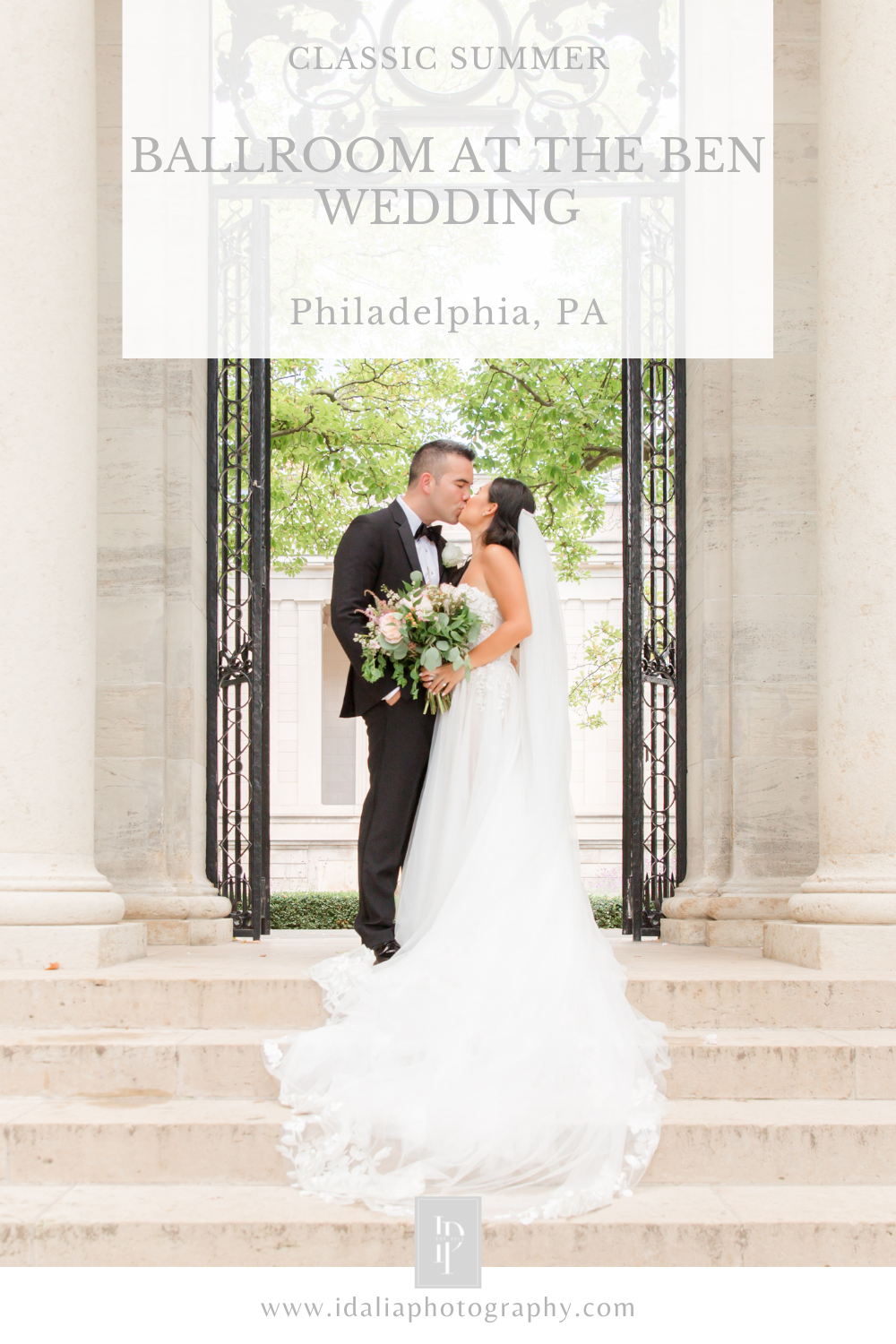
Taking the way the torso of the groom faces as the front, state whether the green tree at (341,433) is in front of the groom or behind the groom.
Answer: behind

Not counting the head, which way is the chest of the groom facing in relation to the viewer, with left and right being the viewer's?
facing the viewer and to the right of the viewer

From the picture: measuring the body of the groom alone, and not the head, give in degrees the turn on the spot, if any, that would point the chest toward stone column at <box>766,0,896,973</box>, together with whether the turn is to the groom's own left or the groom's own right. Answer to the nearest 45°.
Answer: approximately 45° to the groom's own left

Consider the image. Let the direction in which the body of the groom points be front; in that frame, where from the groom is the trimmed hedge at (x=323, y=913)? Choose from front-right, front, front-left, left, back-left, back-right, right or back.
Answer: back-left

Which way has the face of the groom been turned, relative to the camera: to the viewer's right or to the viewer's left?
to the viewer's right

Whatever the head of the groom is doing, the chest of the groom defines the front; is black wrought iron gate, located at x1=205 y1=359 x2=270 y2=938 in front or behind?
behind

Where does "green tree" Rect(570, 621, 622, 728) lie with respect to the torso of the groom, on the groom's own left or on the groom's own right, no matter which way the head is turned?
on the groom's own left
